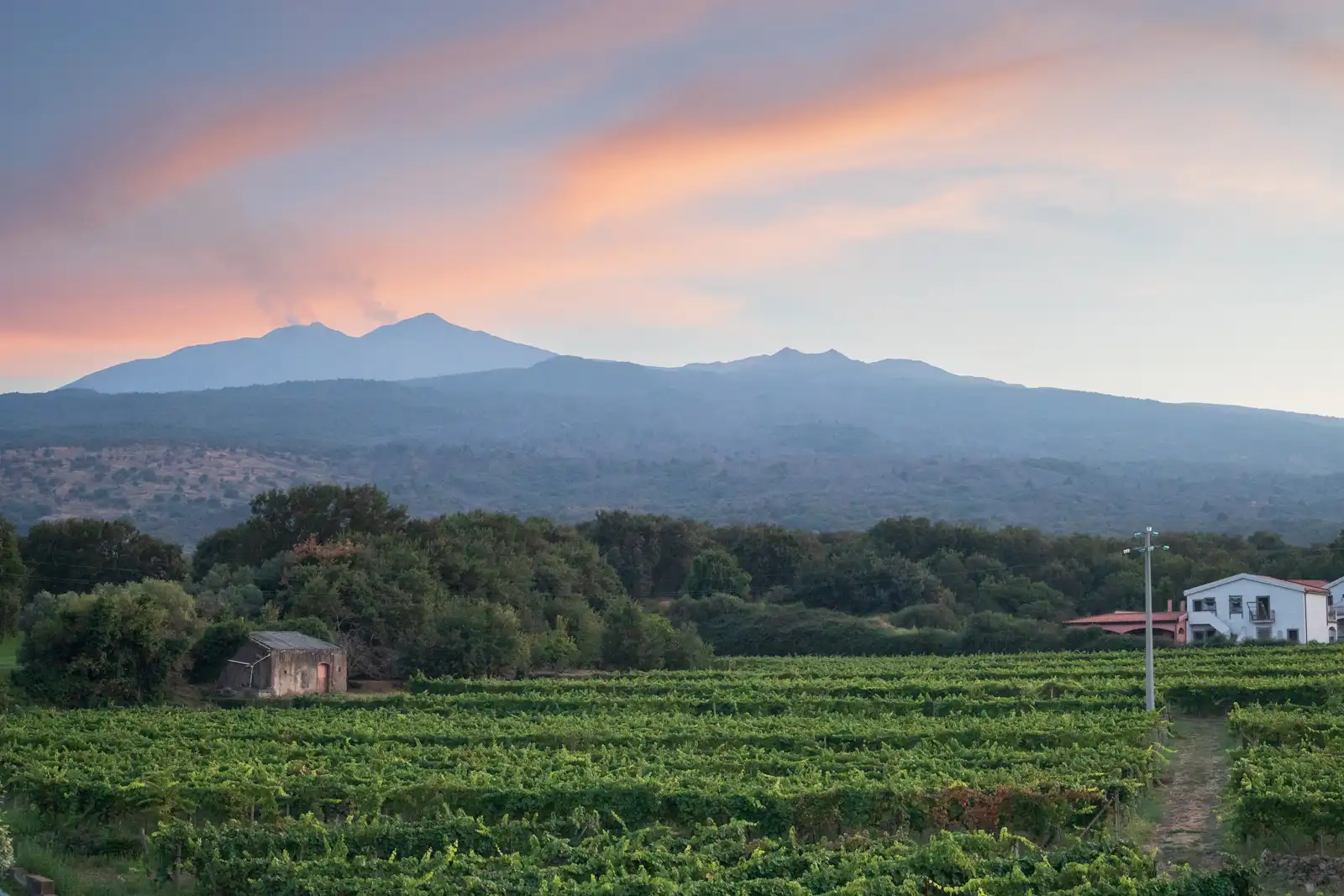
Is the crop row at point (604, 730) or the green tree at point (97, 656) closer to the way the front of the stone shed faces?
the crop row

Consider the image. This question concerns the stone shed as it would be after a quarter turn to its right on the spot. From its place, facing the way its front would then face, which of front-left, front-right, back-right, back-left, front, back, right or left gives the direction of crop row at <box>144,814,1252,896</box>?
front-left

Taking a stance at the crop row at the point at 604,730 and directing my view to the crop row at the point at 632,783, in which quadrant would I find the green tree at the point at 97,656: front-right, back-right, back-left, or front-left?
back-right

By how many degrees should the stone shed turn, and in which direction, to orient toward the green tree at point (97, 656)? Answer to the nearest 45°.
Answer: approximately 90° to its right

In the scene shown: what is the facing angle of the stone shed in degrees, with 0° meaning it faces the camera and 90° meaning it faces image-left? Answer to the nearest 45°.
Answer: approximately 315°

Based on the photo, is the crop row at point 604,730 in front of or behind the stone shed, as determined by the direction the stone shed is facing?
in front
